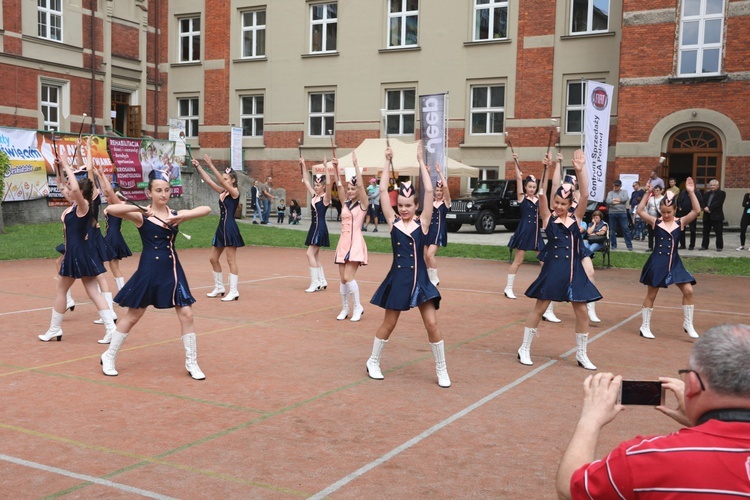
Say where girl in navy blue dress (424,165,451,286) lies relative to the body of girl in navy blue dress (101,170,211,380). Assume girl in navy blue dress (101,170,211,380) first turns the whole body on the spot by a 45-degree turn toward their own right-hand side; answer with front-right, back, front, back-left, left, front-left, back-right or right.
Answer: back

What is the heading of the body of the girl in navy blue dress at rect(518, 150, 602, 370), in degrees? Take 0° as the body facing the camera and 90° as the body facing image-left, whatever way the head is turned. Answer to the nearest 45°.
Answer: approximately 0°

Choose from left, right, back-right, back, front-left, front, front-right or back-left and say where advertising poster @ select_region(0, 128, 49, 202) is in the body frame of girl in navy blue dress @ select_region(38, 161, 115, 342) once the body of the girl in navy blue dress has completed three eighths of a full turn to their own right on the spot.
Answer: front-left

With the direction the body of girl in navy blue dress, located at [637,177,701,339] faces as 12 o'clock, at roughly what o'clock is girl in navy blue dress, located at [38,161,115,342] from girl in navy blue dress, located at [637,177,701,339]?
girl in navy blue dress, located at [38,161,115,342] is roughly at 2 o'clock from girl in navy blue dress, located at [637,177,701,339].

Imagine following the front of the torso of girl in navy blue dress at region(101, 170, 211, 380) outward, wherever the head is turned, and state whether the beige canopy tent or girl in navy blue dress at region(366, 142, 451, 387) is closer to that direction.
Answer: the girl in navy blue dress

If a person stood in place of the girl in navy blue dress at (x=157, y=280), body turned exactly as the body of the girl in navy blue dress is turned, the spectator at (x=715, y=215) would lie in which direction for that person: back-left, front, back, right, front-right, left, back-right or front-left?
back-left

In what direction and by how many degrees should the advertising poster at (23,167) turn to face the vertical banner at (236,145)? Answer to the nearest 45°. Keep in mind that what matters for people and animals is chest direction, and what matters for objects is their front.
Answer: approximately 135° to its left

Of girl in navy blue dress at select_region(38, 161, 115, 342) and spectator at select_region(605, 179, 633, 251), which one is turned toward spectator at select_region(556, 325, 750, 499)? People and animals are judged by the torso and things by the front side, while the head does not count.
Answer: spectator at select_region(605, 179, 633, 251)

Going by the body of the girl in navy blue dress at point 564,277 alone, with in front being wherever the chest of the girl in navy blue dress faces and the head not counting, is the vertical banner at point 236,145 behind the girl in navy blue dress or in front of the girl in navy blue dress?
behind

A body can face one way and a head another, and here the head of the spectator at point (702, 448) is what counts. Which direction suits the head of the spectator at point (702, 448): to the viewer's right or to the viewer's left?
to the viewer's left

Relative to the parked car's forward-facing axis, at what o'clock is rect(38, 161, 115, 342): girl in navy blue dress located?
The girl in navy blue dress is roughly at 11 o'clock from the parked car.

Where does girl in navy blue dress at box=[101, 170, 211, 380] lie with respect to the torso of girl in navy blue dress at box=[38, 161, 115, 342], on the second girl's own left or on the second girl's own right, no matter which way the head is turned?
on the second girl's own left
